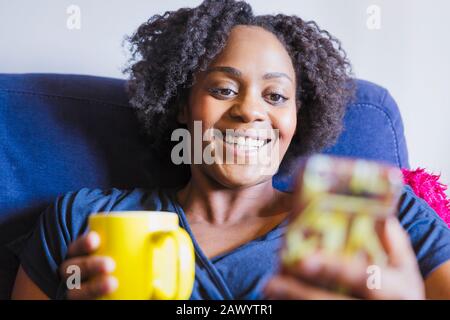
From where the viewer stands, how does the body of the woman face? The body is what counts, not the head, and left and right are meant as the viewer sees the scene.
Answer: facing the viewer
